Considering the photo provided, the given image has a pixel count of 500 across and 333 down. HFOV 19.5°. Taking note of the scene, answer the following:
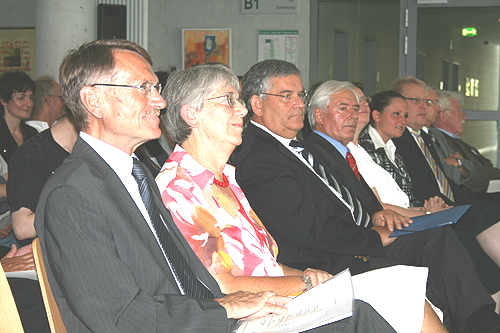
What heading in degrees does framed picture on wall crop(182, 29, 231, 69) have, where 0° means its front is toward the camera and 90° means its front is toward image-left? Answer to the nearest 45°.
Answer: approximately 0°

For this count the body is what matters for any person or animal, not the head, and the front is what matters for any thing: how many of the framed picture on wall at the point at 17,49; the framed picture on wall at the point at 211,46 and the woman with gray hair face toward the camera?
2

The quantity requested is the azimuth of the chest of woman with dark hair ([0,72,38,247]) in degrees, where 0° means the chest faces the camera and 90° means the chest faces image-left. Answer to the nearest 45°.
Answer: approximately 315°
